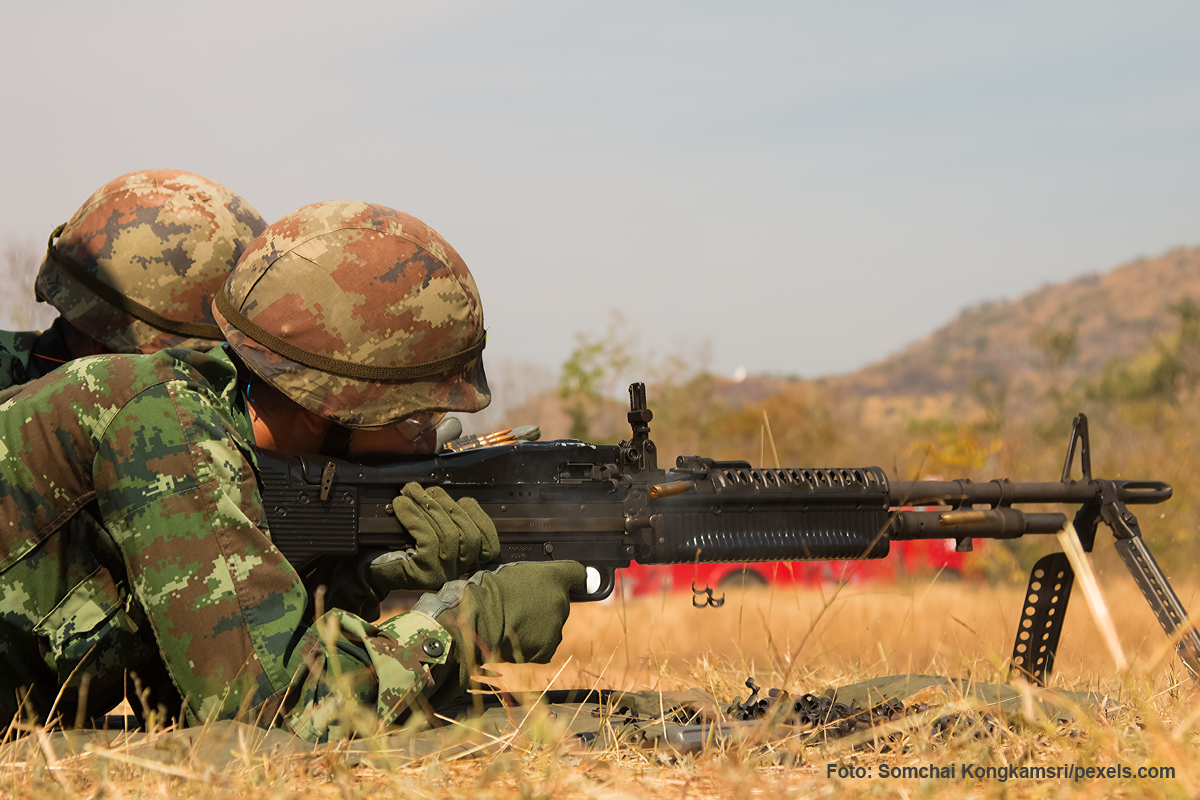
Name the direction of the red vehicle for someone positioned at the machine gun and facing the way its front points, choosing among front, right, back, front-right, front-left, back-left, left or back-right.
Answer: left

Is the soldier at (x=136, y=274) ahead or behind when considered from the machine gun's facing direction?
behind

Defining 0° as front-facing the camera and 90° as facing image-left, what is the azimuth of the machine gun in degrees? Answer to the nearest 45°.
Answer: approximately 270°
